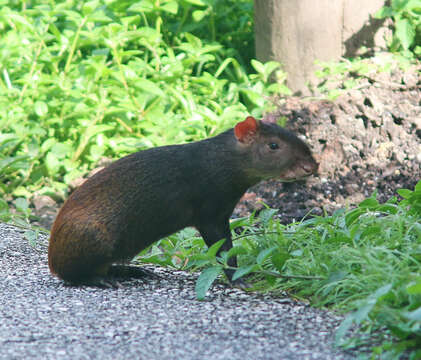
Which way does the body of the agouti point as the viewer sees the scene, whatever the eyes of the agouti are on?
to the viewer's right
